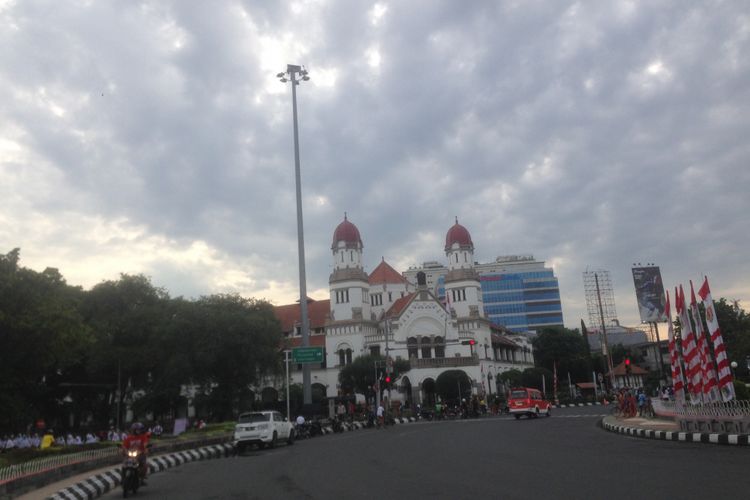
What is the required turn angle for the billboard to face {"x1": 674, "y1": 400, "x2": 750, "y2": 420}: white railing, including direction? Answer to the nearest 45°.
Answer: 0° — it already faces it

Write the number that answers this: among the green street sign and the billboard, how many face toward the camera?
2

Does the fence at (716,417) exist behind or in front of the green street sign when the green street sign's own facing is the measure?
in front

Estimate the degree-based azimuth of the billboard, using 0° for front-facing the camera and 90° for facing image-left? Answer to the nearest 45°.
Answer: approximately 0°

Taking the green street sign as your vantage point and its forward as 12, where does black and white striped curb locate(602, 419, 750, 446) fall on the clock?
The black and white striped curb is roughly at 11 o'clock from the green street sign.

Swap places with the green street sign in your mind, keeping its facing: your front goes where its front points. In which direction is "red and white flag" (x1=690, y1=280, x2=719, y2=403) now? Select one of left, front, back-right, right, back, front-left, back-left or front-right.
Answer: front-left

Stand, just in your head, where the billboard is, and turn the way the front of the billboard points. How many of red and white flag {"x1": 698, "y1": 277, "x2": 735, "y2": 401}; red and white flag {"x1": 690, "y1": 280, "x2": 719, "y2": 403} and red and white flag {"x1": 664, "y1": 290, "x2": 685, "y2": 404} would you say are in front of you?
3

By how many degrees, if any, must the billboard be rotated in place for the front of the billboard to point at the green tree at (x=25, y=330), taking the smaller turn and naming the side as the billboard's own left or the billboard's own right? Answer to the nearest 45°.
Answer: approximately 45° to the billboard's own right

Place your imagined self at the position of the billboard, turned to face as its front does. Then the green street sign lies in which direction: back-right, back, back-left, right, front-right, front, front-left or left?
front-right

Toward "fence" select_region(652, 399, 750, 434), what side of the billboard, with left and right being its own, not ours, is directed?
front

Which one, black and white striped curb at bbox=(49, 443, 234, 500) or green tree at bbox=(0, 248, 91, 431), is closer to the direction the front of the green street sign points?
the black and white striped curb

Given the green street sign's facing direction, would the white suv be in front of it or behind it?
in front

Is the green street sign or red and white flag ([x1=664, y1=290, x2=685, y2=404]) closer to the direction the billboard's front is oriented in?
the red and white flag
